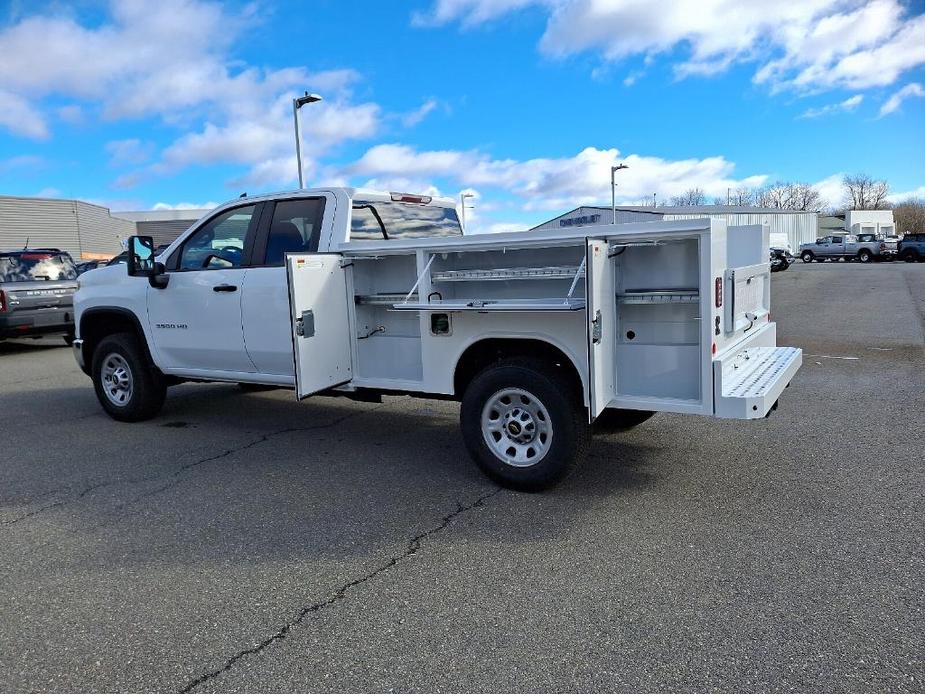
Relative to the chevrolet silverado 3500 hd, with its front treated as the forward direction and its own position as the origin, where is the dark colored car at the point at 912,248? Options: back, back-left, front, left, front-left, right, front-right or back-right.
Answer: right

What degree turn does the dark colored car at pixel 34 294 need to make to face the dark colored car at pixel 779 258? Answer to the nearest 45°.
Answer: approximately 90° to its right

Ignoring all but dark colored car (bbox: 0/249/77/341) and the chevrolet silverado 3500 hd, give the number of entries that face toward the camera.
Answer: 0

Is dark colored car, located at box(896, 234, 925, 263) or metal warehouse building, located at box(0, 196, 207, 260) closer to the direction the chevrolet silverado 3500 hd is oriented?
the metal warehouse building

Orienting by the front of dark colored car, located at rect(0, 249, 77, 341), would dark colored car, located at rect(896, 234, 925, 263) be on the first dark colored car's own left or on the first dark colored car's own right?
on the first dark colored car's own right

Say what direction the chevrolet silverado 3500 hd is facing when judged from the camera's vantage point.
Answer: facing away from the viewer and to the left of the viewer

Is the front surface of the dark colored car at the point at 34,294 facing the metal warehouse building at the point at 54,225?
yes

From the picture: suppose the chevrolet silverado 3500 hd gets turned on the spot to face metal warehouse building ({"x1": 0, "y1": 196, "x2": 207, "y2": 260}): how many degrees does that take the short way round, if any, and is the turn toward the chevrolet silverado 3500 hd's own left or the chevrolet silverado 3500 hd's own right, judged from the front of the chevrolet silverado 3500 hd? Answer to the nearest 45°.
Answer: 0° — it already faces it

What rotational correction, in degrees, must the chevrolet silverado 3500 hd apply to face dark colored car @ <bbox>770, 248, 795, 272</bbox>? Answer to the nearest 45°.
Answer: approximately 90° to its right

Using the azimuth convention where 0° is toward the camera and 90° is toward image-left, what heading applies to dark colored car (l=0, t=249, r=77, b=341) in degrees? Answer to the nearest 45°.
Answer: approximately 180°
